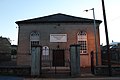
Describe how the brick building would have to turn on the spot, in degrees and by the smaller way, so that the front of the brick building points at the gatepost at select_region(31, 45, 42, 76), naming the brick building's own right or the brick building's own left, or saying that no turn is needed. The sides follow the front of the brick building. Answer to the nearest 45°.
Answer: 0° — it already faces it

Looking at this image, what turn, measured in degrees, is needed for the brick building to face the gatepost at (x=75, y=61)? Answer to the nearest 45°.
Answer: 0° — it already faces it

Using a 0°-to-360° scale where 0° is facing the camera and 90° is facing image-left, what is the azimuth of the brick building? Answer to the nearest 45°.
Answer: approximately 0°
